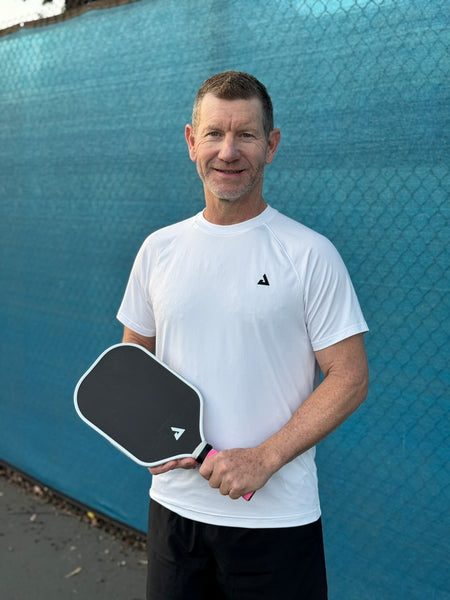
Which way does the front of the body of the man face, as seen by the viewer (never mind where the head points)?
toward the camera

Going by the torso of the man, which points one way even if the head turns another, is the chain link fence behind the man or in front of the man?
behind
